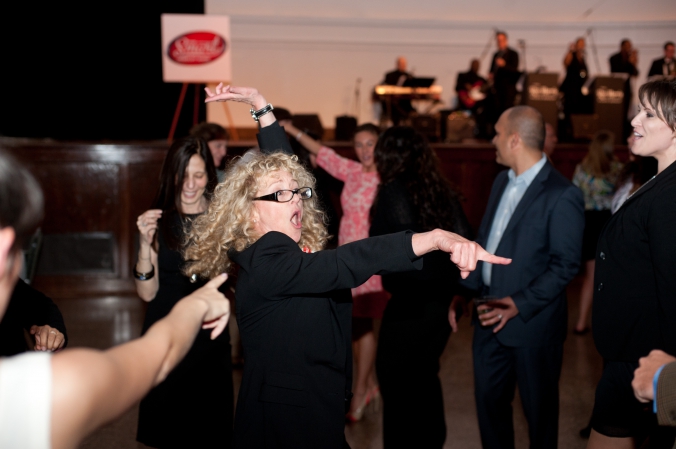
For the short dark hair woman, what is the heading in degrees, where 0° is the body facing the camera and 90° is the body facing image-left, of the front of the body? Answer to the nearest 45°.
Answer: approximately 90°

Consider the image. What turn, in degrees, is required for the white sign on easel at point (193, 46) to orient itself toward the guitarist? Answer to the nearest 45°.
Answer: approximately 135° to its left

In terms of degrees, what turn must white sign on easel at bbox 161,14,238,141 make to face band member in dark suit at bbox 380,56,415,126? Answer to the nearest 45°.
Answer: approximately 135° to its left

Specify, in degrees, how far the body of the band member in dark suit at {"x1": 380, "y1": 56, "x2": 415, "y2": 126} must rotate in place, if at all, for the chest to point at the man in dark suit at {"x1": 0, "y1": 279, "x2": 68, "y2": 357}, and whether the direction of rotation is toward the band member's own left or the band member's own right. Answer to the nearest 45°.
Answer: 0° — they already face them

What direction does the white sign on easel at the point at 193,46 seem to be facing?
toward the camera

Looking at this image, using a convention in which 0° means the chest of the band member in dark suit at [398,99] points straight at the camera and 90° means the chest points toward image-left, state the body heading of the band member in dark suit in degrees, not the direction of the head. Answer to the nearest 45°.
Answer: approximately 0°

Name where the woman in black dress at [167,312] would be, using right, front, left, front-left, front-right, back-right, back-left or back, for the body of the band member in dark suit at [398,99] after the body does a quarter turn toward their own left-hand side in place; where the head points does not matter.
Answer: right

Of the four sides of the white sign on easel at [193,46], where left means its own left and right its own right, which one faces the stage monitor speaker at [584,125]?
left

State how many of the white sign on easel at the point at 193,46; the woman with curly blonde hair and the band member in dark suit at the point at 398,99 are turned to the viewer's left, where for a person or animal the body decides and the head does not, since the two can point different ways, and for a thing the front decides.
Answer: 0

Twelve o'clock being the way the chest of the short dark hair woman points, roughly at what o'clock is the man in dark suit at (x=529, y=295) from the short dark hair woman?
The man in dark suit is roughly at 2 o'clock from the short dark hair woman.

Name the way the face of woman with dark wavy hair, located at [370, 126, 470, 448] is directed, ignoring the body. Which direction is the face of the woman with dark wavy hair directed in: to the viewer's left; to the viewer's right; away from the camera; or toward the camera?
away from the camera

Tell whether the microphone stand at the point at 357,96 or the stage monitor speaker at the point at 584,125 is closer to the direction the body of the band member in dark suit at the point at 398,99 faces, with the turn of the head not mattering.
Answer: the stage monitor speaker
